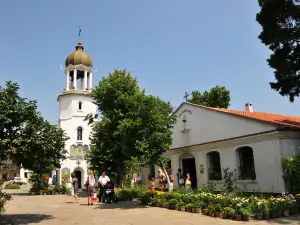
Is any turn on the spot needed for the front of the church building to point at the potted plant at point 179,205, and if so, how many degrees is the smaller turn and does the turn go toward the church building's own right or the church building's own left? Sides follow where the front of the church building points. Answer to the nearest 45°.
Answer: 0° — it already faces it

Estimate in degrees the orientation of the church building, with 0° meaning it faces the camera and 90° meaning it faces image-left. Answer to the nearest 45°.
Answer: approximately 45°

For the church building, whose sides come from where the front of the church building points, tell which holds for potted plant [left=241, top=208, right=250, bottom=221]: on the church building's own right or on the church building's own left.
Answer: on the church building's own left

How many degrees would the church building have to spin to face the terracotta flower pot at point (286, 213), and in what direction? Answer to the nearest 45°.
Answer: approximately 45° to its left

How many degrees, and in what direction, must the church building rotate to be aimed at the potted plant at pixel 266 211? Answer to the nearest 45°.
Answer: approximately 45° to its left

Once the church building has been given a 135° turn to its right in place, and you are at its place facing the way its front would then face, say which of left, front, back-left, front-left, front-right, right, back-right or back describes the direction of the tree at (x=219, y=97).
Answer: front

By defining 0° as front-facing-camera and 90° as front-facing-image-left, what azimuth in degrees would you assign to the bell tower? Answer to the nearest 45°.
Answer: approximately 0°

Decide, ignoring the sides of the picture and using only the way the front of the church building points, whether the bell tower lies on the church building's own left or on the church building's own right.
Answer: on the church building's own right
